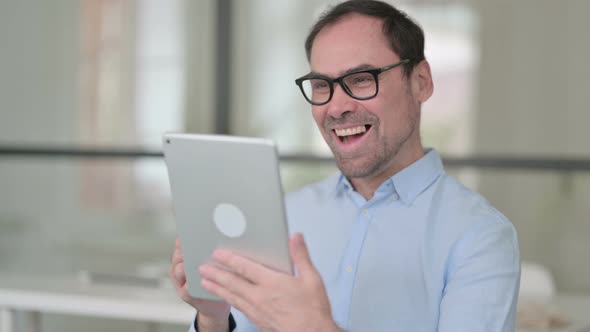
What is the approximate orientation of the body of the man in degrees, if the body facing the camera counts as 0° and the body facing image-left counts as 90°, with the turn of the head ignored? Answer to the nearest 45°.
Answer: approximately 45°

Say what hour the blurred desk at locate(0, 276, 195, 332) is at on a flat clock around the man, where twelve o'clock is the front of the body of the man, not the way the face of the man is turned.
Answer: The blurred desk is roughly at 3 o'clock from the man.

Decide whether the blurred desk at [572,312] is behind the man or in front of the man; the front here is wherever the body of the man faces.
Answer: behind
